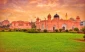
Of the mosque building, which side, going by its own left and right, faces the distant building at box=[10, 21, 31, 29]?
right

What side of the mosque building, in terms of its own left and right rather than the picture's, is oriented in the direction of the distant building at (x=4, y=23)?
right

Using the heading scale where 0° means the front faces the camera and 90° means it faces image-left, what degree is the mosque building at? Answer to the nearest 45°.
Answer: approximately 0°
